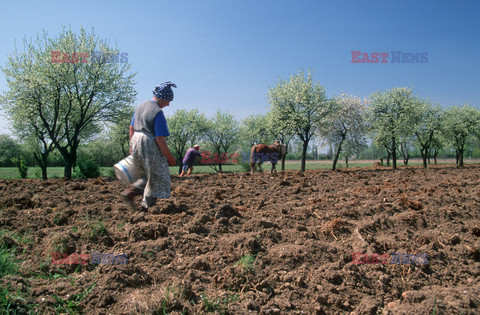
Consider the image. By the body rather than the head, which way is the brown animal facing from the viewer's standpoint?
to the viewer's right

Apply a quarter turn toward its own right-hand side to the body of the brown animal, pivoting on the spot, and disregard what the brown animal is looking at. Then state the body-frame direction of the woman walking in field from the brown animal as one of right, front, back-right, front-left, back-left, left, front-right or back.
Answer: front
